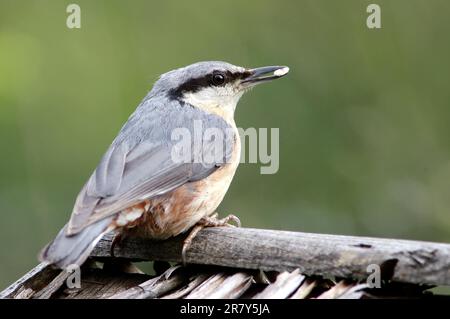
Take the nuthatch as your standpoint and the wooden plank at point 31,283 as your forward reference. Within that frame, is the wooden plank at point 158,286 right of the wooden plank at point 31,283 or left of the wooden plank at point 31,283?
left

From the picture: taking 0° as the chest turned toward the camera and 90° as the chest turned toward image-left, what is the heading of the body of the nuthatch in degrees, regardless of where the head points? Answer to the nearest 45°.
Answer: approximately 270°

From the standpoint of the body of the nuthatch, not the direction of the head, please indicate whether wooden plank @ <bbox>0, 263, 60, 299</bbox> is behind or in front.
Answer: behind
